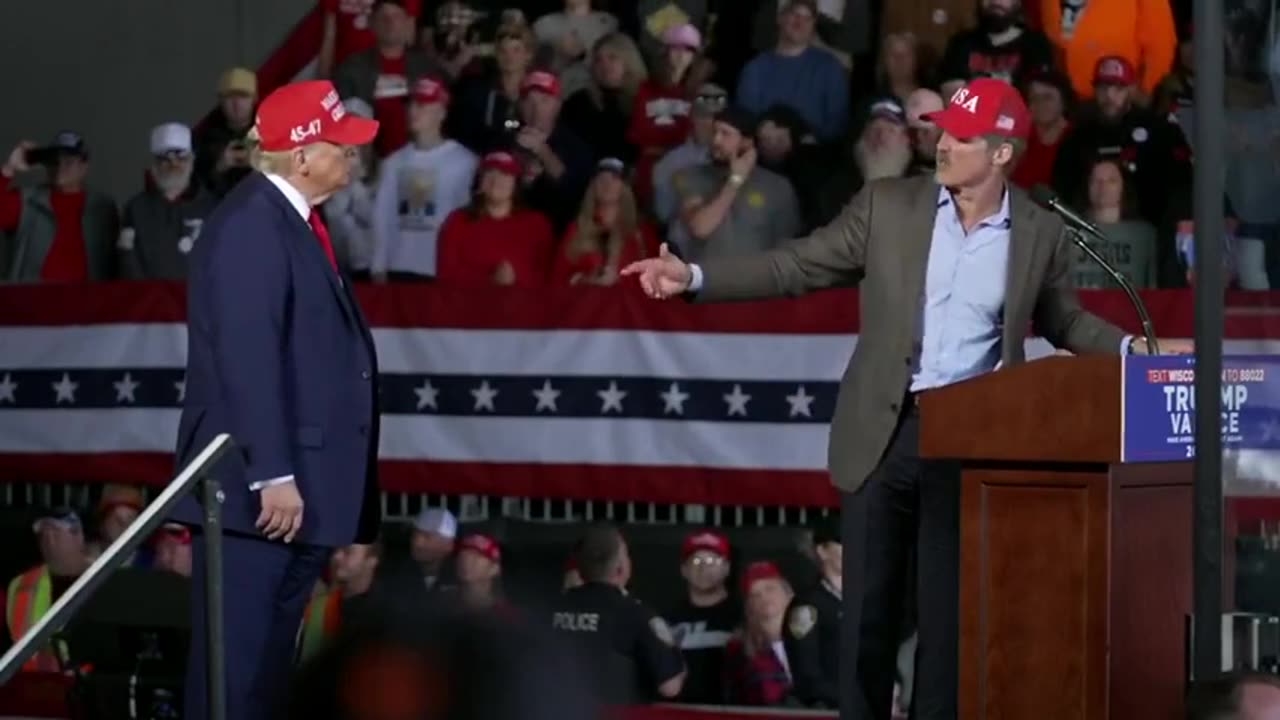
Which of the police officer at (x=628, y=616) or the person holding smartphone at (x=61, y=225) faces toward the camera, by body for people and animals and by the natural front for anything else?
the person holding smartphone

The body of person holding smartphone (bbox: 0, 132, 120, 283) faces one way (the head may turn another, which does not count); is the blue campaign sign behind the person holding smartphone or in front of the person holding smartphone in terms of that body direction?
in front

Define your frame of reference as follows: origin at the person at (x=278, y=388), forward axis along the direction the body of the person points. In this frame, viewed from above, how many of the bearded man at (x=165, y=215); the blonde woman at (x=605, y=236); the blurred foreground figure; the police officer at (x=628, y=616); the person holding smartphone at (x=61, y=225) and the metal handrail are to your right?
2

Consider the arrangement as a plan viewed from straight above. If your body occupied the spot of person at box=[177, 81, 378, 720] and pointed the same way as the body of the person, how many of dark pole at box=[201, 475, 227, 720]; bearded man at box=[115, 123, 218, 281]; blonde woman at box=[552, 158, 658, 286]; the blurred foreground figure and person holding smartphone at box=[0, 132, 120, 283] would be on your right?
2

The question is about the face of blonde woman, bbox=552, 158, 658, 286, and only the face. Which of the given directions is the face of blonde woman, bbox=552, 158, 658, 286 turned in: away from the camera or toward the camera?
toward the camera

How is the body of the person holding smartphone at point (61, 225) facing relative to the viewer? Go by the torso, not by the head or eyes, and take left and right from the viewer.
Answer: facing the viewer

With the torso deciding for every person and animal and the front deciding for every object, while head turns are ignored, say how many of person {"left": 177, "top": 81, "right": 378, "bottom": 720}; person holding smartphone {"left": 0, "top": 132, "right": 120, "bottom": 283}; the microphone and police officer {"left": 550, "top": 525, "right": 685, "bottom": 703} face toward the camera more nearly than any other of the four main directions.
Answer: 1

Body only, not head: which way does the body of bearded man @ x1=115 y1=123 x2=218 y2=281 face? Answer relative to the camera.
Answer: toward the camera

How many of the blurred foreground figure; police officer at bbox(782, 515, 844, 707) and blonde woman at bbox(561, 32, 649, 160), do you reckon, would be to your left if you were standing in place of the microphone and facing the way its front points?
1

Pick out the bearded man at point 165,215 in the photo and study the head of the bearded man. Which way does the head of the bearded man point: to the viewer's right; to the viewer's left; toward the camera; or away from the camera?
toward the camera

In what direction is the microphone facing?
to the viewer's left

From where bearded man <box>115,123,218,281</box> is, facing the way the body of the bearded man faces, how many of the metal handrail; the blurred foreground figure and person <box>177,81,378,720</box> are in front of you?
3

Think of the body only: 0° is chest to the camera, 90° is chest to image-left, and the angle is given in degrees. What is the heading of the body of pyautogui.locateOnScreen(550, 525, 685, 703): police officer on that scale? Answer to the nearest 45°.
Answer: approximately 225°

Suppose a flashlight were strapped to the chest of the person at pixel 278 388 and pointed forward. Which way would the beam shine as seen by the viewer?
to the viewer's right

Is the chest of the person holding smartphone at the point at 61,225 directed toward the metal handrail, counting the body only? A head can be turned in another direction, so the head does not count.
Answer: yes

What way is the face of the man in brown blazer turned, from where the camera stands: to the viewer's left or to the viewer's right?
to the viewer's left
